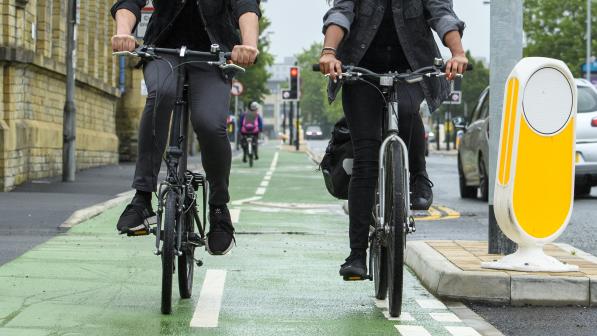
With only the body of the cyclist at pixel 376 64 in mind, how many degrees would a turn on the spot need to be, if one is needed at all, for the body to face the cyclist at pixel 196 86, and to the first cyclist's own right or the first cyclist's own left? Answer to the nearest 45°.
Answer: approximately 90° to the first cyclist's own right

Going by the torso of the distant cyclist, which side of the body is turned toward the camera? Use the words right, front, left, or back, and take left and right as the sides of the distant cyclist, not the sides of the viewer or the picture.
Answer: back

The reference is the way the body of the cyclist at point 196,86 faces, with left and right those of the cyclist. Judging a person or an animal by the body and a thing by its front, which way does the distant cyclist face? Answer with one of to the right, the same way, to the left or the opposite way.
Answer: the opposite way

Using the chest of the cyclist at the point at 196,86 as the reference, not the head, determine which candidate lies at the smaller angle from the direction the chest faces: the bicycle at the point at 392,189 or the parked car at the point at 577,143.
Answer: the bicycle

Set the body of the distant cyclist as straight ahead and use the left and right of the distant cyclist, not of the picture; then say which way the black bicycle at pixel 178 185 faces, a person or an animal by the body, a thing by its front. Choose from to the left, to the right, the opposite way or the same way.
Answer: the opposite way

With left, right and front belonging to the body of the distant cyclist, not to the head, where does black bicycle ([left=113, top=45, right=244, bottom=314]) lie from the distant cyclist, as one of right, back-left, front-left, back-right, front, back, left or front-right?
back
